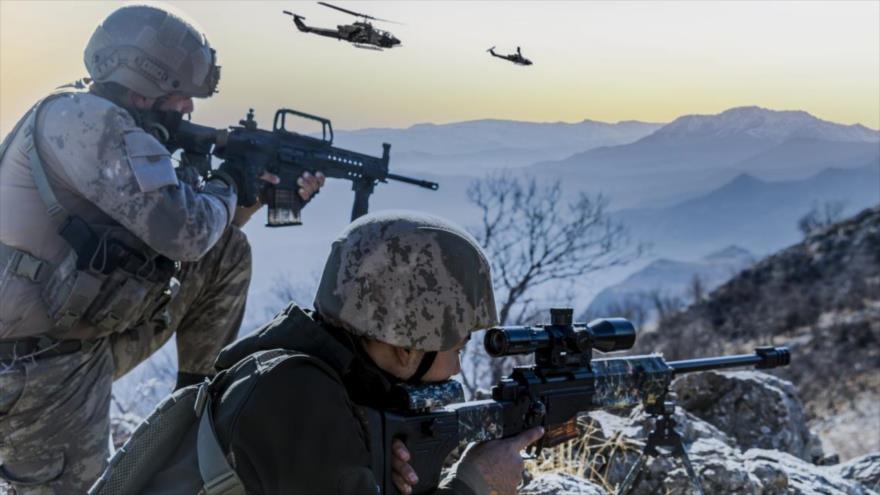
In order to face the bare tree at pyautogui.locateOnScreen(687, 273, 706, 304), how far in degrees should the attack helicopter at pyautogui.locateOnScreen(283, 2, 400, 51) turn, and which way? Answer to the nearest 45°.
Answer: approximately 45° to its left

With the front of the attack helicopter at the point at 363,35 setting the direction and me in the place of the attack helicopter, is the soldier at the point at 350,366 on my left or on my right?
on my right

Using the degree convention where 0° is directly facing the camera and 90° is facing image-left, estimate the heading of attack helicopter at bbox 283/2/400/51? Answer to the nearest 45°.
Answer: approximately 270°

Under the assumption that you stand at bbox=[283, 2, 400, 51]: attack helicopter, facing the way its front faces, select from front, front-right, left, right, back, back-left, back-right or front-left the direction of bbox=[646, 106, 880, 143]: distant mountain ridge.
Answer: front-left

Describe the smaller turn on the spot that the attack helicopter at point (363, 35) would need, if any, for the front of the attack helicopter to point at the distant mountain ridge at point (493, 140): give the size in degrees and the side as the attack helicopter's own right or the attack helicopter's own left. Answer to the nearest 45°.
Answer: approximately 90° to the attack helicopter's own left

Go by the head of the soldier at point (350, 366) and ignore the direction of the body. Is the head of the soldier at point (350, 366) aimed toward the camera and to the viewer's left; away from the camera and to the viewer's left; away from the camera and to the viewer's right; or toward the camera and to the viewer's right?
away from the camera and to the viewer's right

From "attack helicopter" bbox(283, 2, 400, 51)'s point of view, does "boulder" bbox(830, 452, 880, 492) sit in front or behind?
in front

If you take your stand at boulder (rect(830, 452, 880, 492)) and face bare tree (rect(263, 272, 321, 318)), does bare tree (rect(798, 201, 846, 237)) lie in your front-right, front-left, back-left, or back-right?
front-right
